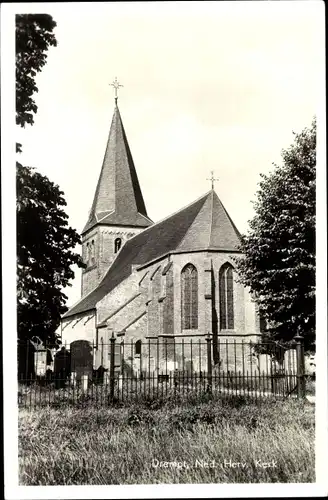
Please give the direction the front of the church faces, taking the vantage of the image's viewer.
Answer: facing away from the viewer and to the left of the viewer

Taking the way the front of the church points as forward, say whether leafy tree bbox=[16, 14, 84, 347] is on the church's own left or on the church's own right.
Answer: on the church's own left
